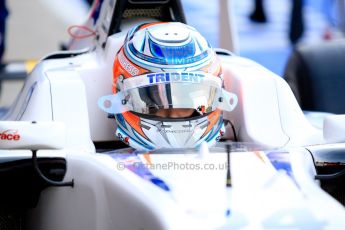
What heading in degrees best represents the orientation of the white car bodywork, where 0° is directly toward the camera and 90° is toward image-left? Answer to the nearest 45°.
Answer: approximately 0°
